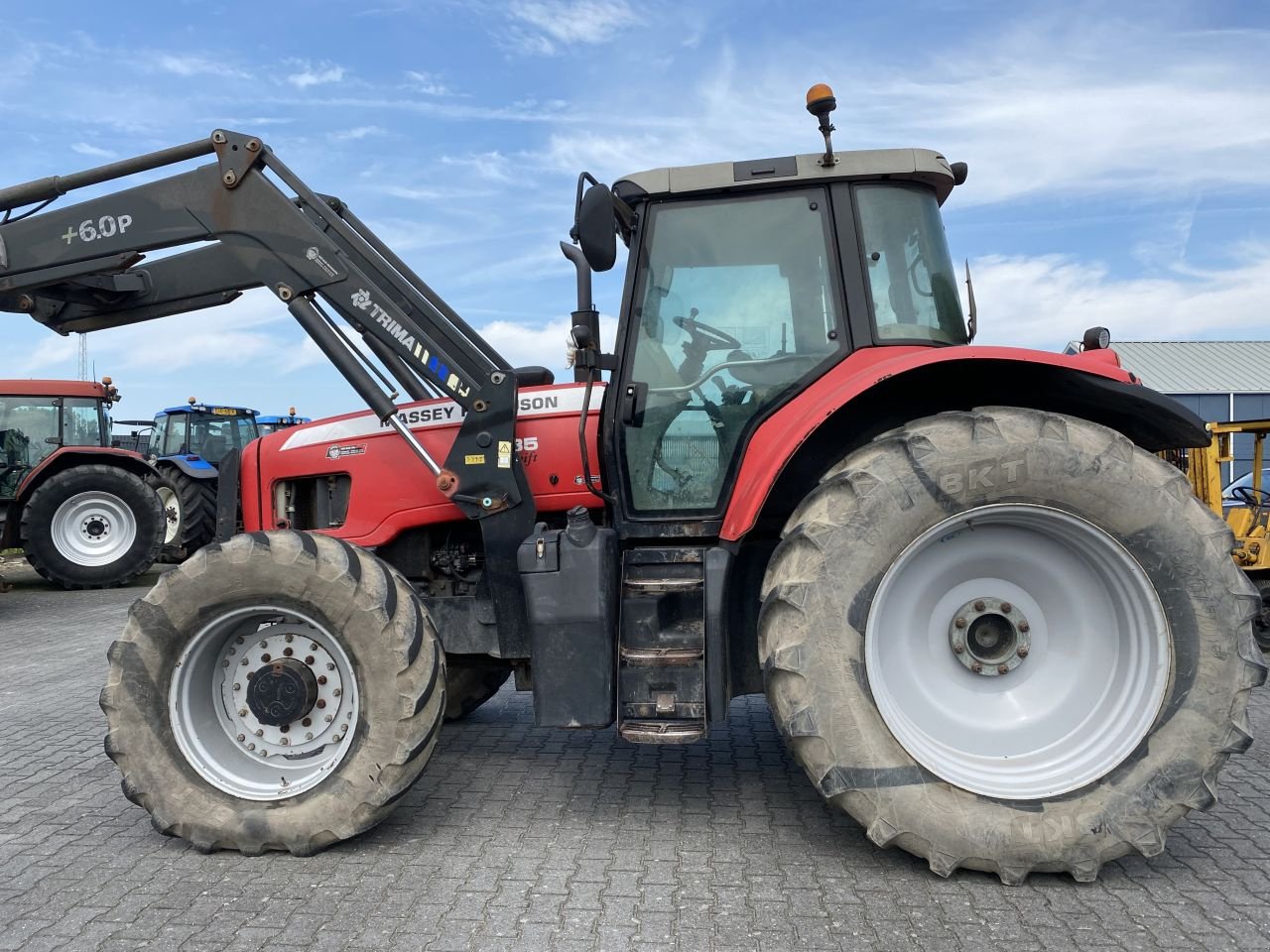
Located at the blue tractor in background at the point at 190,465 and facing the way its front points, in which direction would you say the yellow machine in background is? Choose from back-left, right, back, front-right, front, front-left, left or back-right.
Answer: back

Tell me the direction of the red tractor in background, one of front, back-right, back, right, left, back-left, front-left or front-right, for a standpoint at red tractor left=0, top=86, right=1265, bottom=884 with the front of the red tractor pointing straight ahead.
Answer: front-right

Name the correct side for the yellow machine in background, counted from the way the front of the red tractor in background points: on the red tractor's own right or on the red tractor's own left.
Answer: on the red tractor's own left

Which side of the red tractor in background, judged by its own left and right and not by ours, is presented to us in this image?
left

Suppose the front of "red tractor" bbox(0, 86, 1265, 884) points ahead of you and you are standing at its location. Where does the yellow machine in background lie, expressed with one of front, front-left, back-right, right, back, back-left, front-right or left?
back-right

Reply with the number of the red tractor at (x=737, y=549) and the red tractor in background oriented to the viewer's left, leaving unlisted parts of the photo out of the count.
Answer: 2

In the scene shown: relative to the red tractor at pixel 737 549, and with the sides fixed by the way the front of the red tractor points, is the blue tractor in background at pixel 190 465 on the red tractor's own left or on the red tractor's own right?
on the red tractor's own right

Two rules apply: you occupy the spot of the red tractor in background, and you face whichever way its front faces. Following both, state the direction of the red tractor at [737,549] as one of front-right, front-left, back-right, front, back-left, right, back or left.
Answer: left

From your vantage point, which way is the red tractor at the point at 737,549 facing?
to the viewer's left
